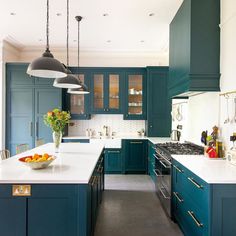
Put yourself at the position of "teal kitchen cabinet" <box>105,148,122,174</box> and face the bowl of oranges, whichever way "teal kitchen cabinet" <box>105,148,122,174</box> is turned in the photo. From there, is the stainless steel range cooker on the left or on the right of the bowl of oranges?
left

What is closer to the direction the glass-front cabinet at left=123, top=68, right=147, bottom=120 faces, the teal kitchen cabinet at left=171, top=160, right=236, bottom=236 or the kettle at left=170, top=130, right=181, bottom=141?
the teal kitchen cabinet

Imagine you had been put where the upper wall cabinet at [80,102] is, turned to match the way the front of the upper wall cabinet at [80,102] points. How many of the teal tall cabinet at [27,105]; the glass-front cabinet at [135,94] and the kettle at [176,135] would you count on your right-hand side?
1

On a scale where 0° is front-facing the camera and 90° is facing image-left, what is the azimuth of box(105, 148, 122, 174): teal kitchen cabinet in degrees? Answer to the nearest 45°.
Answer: approximately 0°

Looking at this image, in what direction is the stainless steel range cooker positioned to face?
to the viewer's left

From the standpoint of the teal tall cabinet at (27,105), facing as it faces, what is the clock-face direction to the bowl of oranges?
The bowl of oranges is roughly at 12 o'clock from the teal tall cabinet.

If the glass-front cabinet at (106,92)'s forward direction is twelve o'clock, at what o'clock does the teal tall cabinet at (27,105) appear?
The teal tall cabinet is roughly at 3 o'clock from the glass-front cabinet.

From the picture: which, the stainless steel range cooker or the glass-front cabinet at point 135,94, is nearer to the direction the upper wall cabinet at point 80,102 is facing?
the stainless steel range cooker

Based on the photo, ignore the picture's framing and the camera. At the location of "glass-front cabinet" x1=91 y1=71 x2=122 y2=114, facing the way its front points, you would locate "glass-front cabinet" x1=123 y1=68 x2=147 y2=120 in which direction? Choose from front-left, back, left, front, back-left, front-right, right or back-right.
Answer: left
